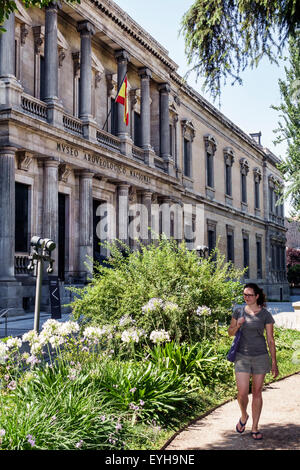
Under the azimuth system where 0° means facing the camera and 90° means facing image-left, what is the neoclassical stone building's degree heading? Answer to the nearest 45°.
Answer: approximately 315°

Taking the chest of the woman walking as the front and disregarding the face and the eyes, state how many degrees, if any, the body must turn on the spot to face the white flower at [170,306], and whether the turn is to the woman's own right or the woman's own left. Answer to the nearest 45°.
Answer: approximately 135° to the woman's own right

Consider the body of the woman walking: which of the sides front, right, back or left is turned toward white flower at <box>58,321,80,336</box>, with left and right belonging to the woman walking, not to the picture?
right

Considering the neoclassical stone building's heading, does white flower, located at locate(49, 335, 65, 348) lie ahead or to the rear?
ahead

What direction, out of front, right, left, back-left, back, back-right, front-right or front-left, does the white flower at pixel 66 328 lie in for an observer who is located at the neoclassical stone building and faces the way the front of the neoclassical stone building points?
front-right

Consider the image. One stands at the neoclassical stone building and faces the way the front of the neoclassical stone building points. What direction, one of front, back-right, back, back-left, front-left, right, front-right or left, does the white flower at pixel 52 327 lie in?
front-right

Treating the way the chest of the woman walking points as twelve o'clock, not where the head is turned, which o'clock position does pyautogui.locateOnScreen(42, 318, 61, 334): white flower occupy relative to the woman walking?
The white flower is roughly at 3 o'clock from the woman walking.

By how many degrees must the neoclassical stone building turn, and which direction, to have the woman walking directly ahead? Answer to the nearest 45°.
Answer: approximately 45° to its right

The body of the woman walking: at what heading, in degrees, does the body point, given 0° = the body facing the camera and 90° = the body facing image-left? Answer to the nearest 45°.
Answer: approximately 0°

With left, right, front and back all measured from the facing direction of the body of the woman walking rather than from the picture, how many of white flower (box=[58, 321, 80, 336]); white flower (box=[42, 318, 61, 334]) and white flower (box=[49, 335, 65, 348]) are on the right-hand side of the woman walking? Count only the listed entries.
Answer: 3
